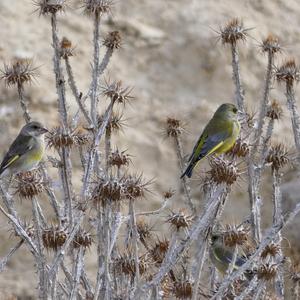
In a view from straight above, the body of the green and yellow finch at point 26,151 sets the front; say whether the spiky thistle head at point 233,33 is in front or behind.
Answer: in front

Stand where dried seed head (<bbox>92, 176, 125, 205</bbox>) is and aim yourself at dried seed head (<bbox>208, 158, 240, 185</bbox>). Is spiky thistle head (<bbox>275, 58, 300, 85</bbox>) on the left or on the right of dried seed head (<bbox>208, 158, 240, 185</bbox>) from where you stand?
left

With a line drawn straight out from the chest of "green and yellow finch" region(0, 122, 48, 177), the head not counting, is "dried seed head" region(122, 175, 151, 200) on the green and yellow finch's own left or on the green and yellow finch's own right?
on the green and yellow finch's own left

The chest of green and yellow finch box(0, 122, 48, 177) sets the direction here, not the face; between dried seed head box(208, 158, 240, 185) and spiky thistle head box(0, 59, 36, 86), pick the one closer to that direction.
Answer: the dried seed head

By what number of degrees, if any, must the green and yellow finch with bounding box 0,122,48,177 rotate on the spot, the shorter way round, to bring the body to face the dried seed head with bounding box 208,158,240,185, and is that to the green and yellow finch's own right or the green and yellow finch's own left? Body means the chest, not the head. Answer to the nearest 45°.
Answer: approximately 45° to the green and yellow finch's own right

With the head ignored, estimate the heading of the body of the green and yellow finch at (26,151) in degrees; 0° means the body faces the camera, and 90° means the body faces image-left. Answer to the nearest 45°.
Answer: approximately 270°

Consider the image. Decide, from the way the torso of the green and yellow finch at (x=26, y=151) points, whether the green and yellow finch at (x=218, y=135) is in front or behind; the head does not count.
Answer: in front

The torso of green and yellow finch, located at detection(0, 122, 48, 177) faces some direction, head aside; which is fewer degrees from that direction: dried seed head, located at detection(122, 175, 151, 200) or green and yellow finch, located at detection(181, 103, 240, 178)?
the green and yellow finch
